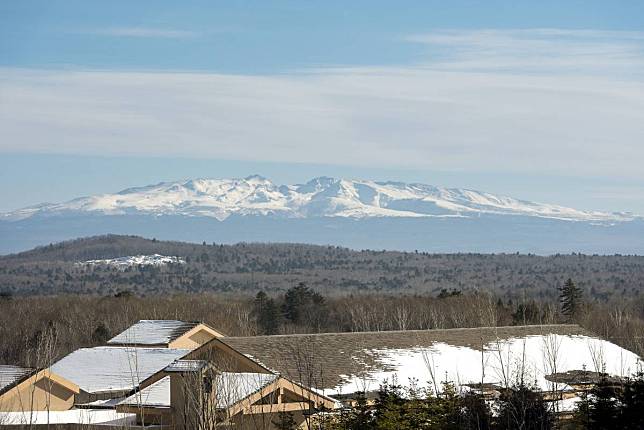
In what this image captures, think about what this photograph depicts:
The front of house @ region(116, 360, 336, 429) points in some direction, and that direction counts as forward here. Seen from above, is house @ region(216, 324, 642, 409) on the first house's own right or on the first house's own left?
on the first house's own left

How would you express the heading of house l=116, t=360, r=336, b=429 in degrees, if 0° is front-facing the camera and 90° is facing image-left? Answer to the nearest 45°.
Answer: approximately 315°
